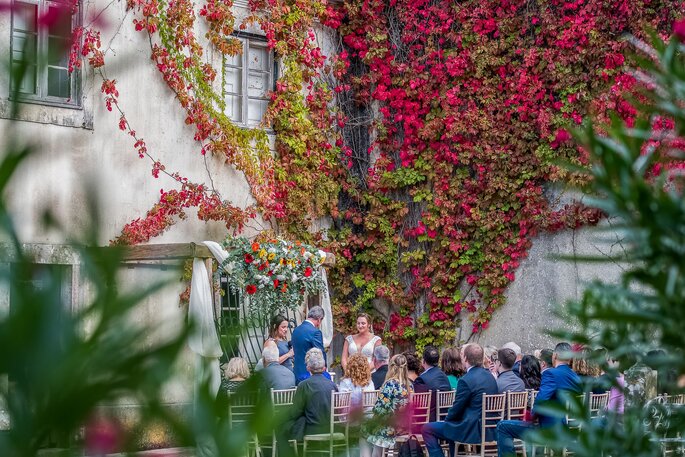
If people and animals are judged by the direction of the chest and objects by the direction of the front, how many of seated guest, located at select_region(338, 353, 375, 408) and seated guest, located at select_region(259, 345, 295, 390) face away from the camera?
2

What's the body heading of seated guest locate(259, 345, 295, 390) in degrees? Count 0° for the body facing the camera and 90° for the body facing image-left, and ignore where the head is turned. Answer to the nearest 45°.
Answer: approximately 180°

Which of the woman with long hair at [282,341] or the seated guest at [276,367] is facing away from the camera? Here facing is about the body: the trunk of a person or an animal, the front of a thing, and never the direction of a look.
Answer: the seated guest

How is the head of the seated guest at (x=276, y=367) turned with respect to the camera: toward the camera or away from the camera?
away from the camera

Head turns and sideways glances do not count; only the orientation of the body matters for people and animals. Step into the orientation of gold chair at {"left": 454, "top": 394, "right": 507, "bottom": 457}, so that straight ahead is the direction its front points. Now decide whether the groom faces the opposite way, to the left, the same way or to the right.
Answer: to the right

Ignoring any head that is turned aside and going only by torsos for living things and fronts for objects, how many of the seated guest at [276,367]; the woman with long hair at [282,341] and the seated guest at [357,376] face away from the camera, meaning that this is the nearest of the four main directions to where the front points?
2

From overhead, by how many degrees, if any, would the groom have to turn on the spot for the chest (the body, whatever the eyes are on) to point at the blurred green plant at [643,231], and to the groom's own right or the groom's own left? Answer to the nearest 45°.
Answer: approximately 135° to the groom's own right

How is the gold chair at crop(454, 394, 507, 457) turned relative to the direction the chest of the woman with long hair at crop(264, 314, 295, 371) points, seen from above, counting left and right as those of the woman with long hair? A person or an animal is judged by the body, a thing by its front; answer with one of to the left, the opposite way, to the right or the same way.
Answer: the opposite way

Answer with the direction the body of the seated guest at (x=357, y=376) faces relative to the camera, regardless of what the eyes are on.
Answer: away from the camera

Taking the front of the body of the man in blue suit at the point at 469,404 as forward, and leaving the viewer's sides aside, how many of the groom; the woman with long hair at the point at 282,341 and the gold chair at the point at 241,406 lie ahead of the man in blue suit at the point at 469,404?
2

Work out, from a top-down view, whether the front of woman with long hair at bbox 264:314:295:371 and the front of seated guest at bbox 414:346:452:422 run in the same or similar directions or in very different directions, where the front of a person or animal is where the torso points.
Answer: very different directions
